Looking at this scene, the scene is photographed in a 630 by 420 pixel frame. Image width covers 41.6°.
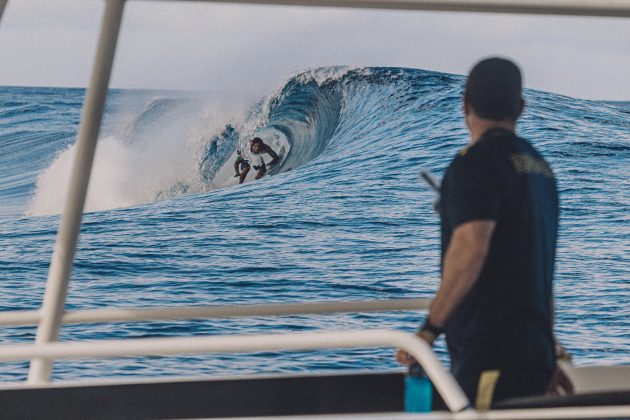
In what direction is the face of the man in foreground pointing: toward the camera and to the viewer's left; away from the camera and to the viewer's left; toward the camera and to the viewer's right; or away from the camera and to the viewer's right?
away from the camera and to the viewer's left

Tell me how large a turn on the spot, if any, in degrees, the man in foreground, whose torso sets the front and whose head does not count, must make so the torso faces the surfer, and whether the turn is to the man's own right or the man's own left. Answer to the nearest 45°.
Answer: approximately 45° to the man's own right

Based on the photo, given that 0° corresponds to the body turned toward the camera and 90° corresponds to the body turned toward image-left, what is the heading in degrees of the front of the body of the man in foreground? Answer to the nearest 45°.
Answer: approximately 135°
